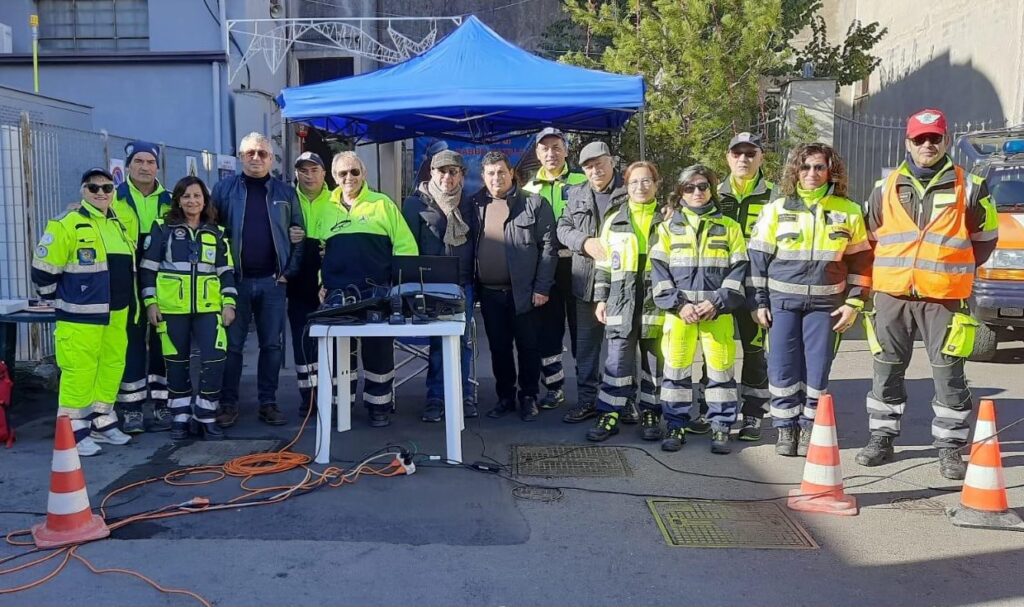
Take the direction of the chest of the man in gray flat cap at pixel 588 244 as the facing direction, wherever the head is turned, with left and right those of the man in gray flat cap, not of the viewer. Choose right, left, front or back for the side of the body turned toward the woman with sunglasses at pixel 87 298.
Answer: right

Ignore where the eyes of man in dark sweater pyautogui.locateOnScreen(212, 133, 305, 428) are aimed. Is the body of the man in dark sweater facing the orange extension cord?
yes

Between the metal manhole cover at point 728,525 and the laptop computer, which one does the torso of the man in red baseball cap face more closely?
the metal manhole cover

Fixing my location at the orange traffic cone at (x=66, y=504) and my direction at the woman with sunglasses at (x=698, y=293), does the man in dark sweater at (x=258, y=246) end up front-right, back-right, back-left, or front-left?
front-left

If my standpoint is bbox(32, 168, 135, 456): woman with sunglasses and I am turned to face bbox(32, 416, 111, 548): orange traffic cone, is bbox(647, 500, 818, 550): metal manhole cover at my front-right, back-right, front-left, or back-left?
front-left

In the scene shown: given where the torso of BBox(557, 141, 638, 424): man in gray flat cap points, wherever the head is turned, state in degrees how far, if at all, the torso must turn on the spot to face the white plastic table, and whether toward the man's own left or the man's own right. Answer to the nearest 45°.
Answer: approximately 45° to the man's own right

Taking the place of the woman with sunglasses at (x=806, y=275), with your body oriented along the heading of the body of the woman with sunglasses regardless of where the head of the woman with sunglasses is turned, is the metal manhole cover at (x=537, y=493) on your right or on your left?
on your right

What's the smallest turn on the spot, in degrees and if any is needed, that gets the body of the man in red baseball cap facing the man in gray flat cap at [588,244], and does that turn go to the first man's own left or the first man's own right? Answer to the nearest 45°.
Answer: approximately 90° to the first man's own right

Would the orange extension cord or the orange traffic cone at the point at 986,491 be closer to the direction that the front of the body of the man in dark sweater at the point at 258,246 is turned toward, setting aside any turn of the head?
the orange extension cord

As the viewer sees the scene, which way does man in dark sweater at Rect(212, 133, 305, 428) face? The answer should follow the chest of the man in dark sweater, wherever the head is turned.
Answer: toward the camera

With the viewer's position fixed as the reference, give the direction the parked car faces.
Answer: facing the viewer

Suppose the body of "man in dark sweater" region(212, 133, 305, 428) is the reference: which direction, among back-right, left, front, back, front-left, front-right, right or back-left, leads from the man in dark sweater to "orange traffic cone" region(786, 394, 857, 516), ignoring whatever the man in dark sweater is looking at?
front-left

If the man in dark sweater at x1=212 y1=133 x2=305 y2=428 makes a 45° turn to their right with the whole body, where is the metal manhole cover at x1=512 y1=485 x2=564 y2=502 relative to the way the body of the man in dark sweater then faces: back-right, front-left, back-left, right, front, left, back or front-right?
left

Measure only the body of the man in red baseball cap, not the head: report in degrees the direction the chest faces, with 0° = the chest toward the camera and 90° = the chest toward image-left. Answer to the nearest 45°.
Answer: approximately 0°

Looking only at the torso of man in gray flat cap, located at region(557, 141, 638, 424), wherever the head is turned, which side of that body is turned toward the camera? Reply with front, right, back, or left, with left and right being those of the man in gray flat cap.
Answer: front
